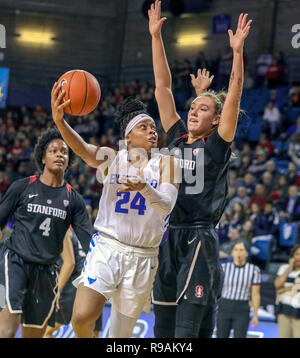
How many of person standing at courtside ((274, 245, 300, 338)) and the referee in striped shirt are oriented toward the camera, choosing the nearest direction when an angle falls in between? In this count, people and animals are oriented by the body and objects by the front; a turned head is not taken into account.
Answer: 2

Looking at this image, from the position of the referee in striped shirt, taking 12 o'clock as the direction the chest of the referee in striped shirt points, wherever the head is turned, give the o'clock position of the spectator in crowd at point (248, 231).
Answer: The spectator in crowd is roughly at 6 o'clock from the referee in striped shirt.

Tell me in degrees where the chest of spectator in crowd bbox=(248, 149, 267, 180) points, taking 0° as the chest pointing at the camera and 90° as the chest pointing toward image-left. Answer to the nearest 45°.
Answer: approximately 45°

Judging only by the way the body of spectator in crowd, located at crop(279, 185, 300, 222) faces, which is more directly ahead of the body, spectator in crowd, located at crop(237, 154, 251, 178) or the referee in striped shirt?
the referee in striped shirt

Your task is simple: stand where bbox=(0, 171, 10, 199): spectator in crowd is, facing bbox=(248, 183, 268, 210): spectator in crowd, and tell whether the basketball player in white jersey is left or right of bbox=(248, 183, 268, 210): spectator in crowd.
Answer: right

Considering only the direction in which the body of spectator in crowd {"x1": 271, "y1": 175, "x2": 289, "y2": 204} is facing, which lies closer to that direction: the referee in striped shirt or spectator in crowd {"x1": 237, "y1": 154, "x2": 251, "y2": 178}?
the referee in striped shirt

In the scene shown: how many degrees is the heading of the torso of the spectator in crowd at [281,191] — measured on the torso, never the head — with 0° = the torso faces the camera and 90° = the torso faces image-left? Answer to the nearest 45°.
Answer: approximately 45°
